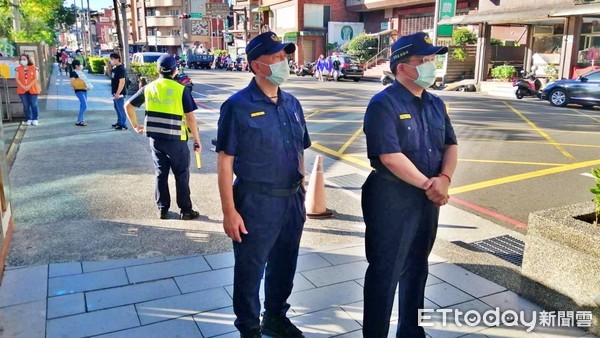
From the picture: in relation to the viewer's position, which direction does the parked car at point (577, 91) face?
facing to the left of the viewer

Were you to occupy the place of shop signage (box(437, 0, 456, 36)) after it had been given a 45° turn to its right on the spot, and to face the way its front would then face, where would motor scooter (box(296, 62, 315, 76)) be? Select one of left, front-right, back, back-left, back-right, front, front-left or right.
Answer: right

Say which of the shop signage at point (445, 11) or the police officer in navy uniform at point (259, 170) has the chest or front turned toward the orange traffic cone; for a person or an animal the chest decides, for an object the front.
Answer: the shop signage

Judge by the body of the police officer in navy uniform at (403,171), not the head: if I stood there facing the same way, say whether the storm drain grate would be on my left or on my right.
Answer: on my left

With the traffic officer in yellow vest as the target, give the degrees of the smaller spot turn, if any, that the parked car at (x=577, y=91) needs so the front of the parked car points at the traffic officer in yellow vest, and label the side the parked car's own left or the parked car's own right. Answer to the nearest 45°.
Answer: approximately 90° to the parked car's own left

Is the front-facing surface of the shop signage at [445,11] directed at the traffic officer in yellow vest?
yes

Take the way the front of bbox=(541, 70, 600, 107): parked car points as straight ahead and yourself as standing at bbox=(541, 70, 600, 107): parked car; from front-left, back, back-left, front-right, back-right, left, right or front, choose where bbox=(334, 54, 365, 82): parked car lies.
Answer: front-right

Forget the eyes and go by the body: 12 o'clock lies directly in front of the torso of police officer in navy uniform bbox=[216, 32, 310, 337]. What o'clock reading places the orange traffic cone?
The orange traffic cone is roughly at 8 o'clock from the police officer in navy uniform.

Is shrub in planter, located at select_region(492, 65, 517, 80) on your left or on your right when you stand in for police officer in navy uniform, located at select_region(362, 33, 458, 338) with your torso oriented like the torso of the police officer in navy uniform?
on your left

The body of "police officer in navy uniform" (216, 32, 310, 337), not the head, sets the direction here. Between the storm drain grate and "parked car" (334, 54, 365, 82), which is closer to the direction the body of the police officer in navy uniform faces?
the storm drain grate

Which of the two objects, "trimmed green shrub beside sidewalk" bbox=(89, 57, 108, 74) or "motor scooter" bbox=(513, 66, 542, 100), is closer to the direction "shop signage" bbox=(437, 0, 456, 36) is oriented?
the motor scooter

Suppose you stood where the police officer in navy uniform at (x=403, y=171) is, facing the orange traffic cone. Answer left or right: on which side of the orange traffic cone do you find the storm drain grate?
right

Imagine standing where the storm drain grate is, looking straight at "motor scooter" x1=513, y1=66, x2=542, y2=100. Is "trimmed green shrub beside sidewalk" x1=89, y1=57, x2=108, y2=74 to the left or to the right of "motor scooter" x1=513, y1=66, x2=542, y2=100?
left

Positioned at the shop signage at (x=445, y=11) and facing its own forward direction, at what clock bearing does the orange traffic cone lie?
The orange traffic cone is roughly at 12 o'clock from the shop signage.

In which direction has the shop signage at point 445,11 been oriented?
toward the camera

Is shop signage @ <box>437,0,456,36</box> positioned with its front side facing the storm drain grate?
yes

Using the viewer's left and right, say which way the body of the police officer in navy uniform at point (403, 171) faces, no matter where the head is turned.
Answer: facing the viewer and to the right of the viewer

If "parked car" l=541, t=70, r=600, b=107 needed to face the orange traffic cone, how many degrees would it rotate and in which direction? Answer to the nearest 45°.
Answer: approximately 90° to its left
